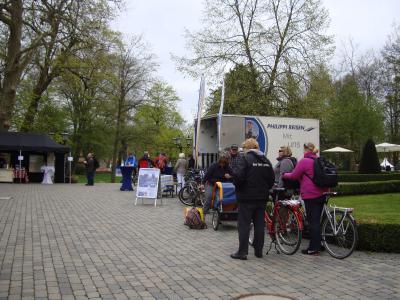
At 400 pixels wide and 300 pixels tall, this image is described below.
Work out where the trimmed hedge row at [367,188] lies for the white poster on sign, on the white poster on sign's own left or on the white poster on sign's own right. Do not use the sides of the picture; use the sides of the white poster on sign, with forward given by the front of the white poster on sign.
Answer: on the white poster on sign's own left

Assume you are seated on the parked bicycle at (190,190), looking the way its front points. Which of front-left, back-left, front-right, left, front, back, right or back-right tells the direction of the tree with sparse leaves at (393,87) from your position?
back

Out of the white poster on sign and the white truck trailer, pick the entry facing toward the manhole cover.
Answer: the white poster on sign

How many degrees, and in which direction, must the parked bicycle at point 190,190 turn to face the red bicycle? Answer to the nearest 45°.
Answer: approximately 45° to its left

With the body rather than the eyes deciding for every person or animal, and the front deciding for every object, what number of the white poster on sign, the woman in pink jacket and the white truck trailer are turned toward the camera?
1

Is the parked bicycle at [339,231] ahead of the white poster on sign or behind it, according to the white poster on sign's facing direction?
ahead

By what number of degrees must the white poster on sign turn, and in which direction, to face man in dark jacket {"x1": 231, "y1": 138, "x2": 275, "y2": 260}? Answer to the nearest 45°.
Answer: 0° — it already faces them

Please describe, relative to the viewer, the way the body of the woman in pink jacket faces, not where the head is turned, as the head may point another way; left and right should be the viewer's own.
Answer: facing to the left of the viewer

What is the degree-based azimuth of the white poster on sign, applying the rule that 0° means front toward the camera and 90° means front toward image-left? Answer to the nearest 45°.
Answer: approximately 0°

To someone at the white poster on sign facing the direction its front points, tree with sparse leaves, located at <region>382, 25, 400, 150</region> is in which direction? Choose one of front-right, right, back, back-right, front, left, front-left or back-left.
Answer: back-left
